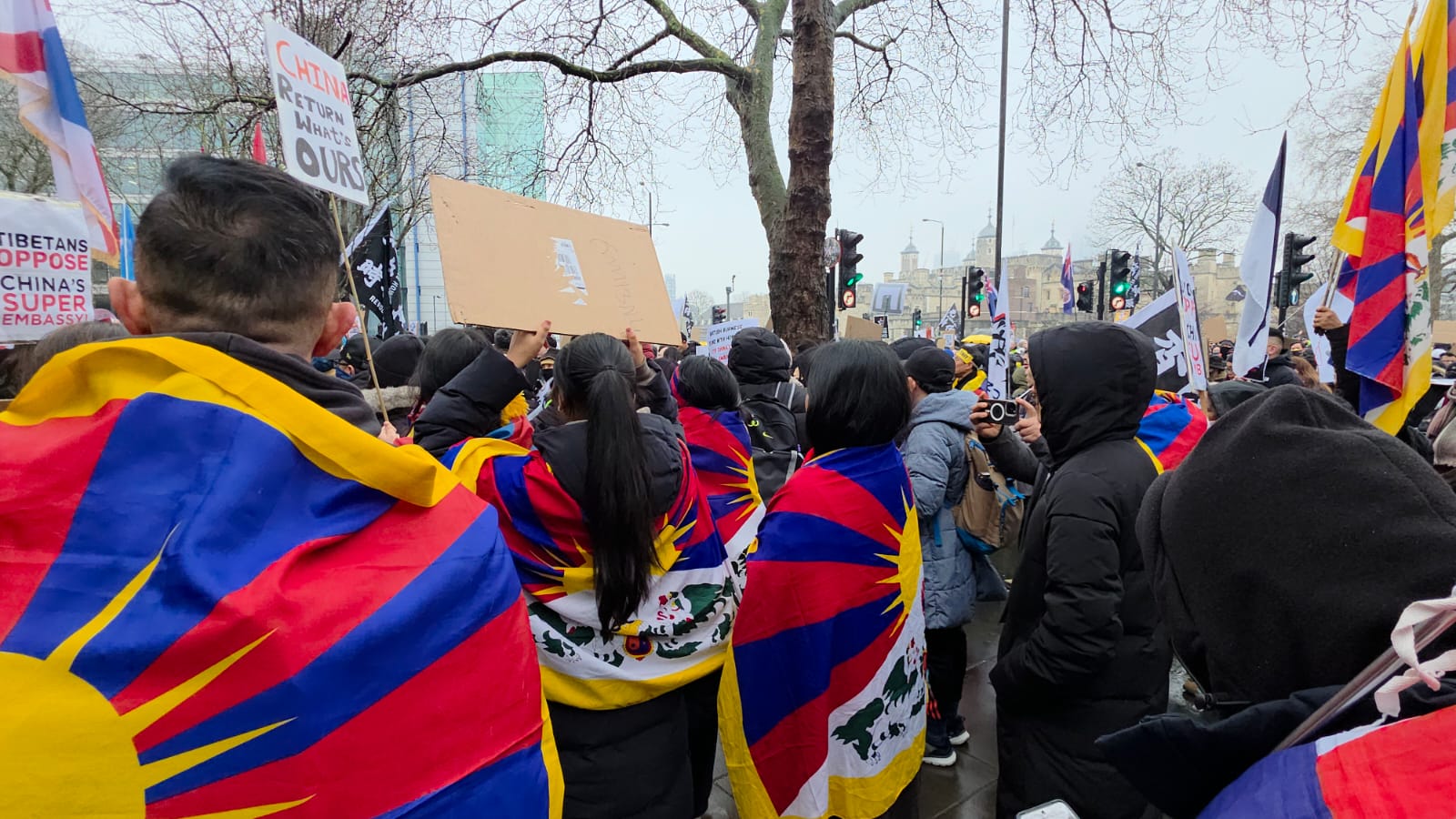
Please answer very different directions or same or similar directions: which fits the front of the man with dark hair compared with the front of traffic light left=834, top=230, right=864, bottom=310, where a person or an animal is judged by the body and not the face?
very different directions

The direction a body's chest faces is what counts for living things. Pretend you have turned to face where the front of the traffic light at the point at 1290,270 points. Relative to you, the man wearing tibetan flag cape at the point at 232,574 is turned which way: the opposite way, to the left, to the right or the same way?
the opposite way

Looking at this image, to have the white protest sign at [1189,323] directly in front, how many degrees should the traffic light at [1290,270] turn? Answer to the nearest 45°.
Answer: approximately 45° to its right

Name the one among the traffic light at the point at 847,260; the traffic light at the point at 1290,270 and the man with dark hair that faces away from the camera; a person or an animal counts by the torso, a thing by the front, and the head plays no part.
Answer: the man with dark hair

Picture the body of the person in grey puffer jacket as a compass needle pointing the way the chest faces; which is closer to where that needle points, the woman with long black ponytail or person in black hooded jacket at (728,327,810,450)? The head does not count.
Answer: the person in black hooded jacket

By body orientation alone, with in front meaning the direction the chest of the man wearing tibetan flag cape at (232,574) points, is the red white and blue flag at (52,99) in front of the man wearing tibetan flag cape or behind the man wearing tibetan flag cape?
in front

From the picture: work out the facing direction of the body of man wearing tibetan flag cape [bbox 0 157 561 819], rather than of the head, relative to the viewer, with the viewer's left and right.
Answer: facing away from the viewer

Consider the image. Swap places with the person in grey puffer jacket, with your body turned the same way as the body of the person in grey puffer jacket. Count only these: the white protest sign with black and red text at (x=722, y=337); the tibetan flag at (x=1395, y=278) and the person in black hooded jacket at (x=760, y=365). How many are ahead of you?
2

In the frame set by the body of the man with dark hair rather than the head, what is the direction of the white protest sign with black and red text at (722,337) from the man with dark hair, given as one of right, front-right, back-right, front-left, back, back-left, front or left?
front-right

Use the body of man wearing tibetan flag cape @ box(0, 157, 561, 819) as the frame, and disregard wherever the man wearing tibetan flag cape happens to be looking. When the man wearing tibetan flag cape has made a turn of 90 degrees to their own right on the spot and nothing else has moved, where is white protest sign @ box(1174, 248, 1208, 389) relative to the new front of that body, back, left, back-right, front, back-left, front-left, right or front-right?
front
